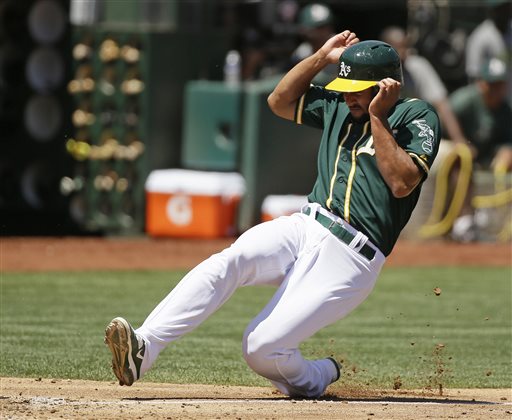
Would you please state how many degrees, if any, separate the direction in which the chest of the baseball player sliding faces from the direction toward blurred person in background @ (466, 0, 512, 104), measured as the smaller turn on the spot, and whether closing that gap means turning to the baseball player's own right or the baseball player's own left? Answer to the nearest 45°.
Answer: approximately 135° to the baseball player's own right

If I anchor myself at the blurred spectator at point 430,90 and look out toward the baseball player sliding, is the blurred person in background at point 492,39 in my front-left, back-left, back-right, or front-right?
back-left

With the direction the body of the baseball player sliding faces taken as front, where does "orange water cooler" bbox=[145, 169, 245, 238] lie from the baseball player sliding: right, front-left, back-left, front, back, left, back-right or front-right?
back-right

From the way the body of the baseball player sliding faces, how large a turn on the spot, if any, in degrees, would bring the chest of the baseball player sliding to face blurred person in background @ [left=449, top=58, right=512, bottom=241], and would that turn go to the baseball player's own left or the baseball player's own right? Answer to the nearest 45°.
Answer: approximately 135° to the baseball player's own right

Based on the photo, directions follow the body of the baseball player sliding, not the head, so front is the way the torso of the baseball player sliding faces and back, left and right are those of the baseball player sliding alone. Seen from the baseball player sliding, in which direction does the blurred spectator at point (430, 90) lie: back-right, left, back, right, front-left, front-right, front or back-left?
back-right

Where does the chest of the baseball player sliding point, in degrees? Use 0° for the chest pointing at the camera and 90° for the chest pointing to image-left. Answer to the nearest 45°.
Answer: approximately 45°

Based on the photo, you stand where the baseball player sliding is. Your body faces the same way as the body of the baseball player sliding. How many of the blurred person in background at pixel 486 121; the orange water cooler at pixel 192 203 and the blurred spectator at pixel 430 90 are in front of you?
0

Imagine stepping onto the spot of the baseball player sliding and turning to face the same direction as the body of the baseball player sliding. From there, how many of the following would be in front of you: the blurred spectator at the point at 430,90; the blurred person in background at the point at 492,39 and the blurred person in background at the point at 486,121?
0

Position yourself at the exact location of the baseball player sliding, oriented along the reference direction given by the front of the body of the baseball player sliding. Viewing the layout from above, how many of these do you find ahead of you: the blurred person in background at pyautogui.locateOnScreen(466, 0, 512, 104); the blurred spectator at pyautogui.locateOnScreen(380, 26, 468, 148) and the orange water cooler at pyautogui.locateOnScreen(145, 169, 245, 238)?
0

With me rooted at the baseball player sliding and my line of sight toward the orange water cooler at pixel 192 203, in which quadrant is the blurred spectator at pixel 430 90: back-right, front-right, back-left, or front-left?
front-right
